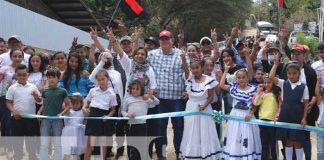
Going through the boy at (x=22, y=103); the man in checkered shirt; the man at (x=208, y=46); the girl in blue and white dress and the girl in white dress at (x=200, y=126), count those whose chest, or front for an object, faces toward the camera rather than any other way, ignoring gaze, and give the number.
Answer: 5

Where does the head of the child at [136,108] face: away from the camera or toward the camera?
toward the camera

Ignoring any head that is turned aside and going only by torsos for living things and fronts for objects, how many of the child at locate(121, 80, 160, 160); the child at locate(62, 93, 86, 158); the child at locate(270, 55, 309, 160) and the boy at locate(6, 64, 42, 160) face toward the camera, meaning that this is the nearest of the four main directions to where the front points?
4

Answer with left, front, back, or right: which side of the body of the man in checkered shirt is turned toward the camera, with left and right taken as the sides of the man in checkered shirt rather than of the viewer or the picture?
front

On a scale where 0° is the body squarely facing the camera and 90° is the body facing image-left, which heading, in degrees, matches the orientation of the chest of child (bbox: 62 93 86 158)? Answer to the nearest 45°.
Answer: approximately 0°

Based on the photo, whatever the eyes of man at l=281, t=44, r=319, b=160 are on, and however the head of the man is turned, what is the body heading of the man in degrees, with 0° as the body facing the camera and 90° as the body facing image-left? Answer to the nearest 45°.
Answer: approximately 45°

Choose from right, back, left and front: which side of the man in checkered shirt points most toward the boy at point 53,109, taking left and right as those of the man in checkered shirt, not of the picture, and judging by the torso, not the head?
right

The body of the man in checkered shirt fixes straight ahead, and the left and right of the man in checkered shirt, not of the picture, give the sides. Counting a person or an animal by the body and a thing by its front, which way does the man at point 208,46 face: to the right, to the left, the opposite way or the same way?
the same way

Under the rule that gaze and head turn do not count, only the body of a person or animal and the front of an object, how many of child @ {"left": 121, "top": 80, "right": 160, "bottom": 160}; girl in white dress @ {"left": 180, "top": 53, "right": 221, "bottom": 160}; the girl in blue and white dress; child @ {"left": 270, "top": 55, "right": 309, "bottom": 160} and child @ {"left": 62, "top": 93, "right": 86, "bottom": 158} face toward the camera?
5

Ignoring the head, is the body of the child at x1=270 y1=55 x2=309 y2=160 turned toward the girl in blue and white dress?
no

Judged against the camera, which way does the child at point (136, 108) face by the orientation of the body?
toward the camera

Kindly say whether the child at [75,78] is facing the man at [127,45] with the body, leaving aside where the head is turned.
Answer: no

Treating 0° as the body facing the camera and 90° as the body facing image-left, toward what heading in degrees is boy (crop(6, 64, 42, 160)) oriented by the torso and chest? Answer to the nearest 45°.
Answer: approximately 0°

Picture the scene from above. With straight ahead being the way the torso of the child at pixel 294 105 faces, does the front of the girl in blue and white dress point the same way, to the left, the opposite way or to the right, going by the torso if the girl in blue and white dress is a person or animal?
the same way

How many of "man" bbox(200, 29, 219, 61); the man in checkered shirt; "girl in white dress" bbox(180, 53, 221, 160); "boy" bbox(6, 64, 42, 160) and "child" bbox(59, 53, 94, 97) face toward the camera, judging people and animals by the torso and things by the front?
5

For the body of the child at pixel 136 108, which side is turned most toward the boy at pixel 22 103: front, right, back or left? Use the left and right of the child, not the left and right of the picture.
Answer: right

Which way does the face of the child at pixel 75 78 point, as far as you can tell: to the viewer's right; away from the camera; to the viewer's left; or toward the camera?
toward the camera

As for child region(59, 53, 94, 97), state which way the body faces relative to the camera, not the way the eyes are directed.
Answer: toward the camera
